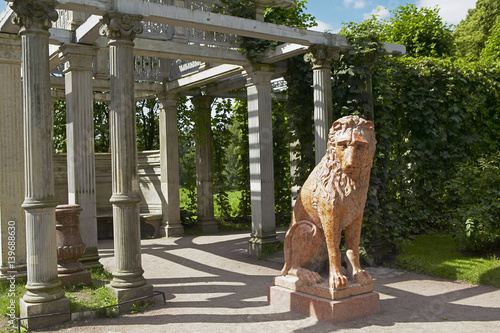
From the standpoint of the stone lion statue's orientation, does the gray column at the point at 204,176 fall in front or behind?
behind

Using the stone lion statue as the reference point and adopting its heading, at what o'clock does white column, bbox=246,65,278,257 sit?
The white column is roughly at 7 o'clock from the stone lion statue.

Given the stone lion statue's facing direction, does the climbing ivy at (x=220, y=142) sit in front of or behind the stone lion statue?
behind

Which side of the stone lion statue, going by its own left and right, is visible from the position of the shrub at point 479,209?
left

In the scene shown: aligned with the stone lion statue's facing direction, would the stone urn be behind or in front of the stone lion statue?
behind

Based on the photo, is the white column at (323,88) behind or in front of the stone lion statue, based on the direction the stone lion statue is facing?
behind

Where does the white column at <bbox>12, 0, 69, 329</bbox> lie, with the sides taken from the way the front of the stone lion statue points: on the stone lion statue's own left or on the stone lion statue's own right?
on the stone lion statue's own right
